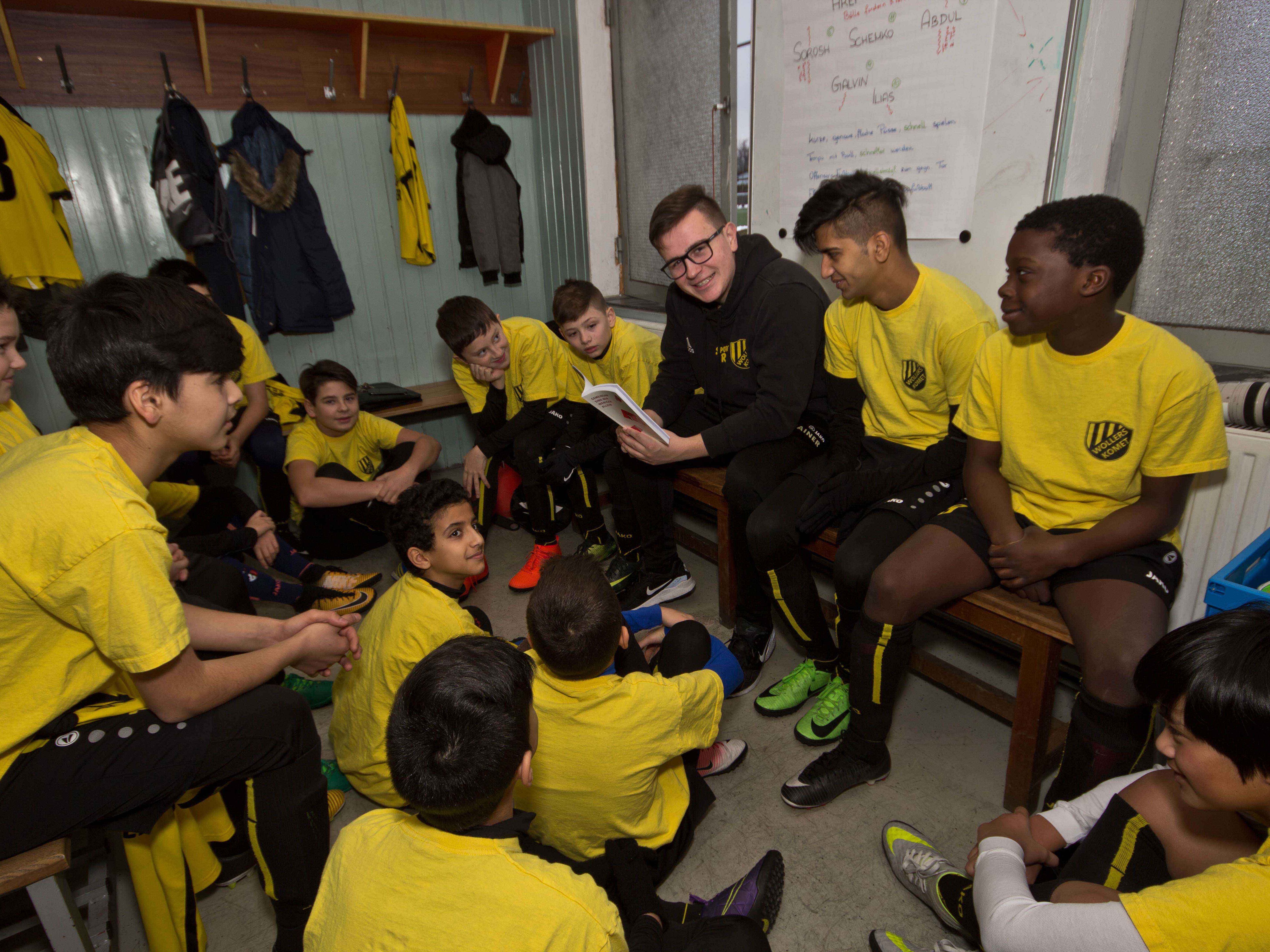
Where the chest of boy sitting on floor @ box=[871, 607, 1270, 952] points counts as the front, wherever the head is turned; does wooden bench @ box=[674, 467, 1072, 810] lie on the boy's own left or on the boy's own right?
on the boy's own right

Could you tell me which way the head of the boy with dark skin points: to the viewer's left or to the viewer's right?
to the viewer's left

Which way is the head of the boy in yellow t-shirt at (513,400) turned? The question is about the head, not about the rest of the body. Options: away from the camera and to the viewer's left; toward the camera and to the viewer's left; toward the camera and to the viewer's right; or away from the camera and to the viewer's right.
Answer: toward the camera and to the viewer's right

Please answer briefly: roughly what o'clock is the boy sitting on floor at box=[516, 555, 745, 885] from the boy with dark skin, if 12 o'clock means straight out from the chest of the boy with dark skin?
The boy sitting on floor is roughly at 12 o'clock from the boy with dark skin.

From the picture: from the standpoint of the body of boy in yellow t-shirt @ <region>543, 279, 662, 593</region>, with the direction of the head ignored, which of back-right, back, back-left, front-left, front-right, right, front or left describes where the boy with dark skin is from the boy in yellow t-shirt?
left

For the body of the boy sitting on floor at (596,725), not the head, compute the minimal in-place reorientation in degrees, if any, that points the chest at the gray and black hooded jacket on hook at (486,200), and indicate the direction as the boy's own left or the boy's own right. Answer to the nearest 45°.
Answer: approximately 45° to the boy's own left

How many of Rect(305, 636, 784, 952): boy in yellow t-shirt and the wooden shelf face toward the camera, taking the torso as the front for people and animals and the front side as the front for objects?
1

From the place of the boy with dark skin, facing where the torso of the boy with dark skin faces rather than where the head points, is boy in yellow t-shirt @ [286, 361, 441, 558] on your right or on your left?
on your right

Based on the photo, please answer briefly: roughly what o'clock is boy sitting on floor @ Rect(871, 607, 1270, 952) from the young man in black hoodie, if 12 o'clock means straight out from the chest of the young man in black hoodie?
The boy sitting on floor is roughly at 10 o'clock from the young man in black hoodie.

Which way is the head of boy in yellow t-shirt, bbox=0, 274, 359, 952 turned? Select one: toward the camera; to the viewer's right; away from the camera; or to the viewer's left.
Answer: to the viewer's right
